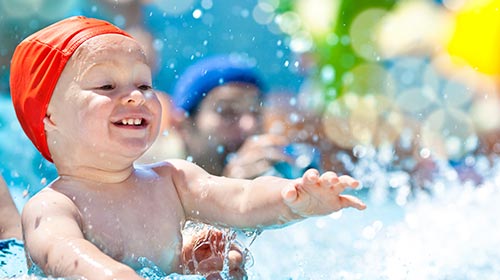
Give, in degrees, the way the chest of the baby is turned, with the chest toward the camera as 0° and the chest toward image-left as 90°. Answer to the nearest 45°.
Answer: approximately 315°

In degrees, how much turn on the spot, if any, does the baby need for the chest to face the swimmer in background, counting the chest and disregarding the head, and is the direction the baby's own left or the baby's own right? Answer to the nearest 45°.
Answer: approximately 135° to the baby's own left

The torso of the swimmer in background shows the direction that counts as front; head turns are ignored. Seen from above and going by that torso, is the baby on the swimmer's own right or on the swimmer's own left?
on the swimmer's own right

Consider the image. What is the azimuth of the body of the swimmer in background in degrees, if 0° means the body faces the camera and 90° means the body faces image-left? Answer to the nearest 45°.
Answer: approximately 315°
